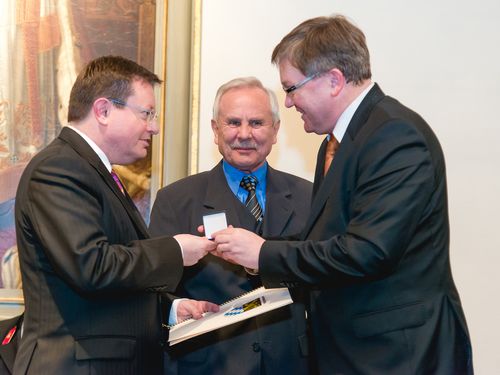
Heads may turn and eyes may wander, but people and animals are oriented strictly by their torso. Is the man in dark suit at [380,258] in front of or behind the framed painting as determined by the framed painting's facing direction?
in front

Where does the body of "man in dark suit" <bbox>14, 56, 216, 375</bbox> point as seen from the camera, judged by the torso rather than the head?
to the viewer's right

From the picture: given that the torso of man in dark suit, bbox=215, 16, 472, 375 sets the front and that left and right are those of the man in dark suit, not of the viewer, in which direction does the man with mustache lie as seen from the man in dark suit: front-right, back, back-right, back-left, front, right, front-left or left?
front-right

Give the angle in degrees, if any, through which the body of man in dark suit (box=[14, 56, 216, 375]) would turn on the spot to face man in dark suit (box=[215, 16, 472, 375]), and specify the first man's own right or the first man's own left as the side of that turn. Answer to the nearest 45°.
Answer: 0° — they already face them

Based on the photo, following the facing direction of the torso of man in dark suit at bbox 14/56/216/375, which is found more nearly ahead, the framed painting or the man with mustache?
the man with mustache

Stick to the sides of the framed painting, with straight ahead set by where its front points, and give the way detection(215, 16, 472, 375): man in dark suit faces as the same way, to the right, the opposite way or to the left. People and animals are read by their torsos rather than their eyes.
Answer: to the right

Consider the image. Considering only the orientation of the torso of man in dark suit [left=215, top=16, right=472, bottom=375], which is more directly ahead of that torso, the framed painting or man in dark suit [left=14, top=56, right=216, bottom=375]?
the man in dark suit

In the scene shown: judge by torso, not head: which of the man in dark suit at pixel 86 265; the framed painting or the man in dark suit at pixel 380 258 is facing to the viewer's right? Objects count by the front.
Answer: the man in dark suit at pixel 86 265

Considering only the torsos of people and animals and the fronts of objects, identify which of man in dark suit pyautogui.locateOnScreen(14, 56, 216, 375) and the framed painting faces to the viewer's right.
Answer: the man in dark suit

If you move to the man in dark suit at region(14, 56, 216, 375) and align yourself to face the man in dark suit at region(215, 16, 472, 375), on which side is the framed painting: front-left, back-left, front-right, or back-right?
back-left

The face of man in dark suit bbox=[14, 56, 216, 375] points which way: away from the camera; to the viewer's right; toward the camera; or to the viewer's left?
to the viewer's right

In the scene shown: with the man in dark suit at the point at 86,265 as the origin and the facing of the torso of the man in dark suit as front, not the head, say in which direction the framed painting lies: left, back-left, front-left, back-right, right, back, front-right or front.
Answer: left

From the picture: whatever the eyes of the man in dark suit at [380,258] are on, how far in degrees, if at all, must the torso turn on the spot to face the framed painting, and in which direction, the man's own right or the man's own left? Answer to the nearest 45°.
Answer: approximately 45° to the man's own right

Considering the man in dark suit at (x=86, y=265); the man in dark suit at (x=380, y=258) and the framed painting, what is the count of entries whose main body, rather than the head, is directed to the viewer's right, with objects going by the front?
1

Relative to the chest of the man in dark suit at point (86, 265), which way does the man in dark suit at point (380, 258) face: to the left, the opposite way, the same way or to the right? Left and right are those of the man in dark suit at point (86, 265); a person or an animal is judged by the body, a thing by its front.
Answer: the opposite way

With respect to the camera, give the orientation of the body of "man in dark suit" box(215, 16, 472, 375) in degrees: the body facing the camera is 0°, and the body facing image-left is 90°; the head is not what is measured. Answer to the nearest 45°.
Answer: approximately 90°
